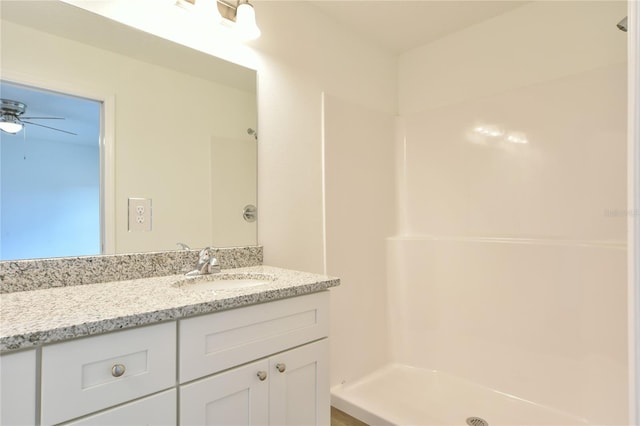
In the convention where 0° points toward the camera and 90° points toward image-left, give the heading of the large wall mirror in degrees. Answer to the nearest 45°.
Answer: approximately 315°

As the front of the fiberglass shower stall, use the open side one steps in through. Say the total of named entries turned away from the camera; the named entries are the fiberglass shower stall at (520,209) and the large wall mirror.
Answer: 0

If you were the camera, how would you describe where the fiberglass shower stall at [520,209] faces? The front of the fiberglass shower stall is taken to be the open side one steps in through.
facing the viewer and to the left of the viewer

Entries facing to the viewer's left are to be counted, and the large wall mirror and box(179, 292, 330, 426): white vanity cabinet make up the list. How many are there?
0

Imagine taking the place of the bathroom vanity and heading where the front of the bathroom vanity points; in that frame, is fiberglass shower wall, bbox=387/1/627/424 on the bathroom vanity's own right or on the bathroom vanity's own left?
on the bathroom vanity's own left

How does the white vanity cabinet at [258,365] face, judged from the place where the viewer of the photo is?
facing the viewer and to the right of the viewer

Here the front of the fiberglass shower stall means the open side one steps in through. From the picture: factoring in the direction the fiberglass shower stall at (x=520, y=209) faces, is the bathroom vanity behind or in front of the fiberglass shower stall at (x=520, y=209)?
in front

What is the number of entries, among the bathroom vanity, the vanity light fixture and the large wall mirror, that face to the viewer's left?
0

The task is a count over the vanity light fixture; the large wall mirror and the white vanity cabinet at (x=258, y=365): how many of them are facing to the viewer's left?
0

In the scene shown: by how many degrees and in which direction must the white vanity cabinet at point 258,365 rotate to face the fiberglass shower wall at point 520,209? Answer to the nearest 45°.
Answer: approximately 90° to its left
